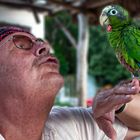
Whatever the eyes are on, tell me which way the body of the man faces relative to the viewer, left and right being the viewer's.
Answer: facing the viewer and to the right of the viewer

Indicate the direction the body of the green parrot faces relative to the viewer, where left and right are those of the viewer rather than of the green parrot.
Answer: facing to the left of the viewer
